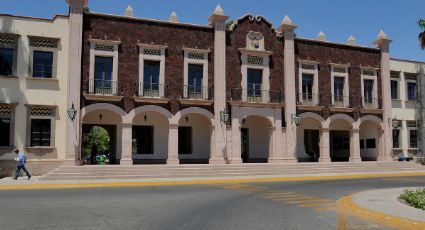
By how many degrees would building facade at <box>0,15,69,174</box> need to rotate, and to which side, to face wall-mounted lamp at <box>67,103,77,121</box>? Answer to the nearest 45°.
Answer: approximately 45° to its left

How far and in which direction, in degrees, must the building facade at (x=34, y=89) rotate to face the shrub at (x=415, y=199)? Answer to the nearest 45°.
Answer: approximately 45° to its left

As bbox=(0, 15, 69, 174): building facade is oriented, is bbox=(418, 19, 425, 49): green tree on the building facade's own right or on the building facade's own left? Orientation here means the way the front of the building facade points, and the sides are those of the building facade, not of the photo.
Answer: on the building facade's own left

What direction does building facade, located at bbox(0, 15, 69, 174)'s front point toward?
toward the camera

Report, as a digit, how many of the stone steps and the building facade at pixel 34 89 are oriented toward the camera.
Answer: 2

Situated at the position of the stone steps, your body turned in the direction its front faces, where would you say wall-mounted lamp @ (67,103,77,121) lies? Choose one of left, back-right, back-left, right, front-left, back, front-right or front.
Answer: right

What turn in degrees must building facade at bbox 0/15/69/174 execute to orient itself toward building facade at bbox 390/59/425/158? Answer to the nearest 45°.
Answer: approximately 90° to its left

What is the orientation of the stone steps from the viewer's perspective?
toward the camera
